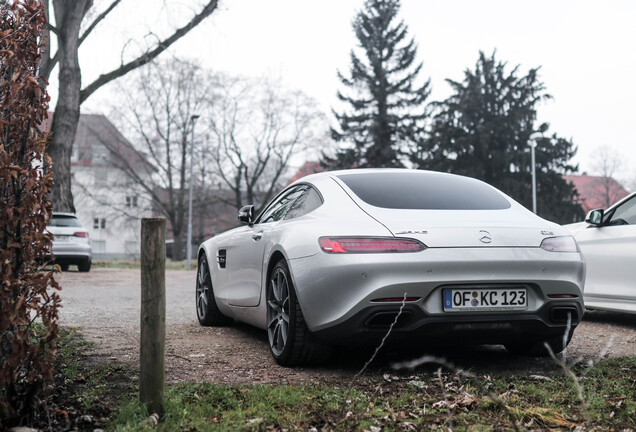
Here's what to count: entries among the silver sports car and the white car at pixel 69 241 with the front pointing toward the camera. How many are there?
0

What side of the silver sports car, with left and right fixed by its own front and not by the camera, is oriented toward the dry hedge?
left

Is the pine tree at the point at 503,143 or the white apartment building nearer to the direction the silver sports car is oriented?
the white apartment building

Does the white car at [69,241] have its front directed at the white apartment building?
yes

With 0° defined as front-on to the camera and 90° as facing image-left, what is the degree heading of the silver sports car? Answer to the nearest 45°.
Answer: approximately 135°

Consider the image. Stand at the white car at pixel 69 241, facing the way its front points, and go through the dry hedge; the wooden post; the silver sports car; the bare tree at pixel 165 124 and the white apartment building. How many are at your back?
3

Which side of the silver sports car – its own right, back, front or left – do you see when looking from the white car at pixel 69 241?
front

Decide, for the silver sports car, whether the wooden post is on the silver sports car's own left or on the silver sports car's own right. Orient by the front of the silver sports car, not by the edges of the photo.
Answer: on the silver sports car's own left

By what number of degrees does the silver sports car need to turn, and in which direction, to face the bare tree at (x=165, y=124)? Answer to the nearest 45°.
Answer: approximately 45° to its right

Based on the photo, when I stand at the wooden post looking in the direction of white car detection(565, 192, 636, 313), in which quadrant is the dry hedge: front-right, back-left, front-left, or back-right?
back-left

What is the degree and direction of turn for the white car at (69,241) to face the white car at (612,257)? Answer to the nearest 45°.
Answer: approximately 180°

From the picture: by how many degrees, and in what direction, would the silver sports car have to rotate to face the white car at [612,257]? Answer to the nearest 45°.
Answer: approximately 90° to its right

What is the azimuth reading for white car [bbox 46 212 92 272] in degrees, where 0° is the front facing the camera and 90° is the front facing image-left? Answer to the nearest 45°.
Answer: approximately 180°
